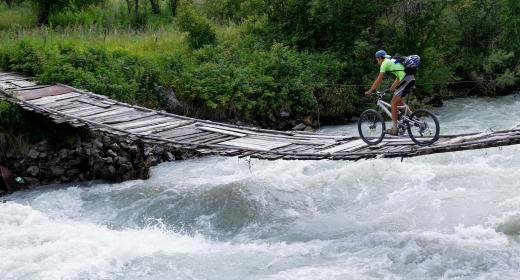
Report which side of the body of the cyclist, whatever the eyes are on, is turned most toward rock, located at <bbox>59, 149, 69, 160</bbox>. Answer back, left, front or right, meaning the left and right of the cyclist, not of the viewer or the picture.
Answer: front

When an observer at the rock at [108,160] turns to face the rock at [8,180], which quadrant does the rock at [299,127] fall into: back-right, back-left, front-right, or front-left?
back-right

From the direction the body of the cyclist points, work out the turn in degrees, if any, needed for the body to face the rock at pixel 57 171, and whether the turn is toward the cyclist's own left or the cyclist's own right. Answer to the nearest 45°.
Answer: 0° — they already face it

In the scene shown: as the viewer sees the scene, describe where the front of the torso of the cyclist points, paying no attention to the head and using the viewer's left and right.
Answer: facing to the left of the viewer

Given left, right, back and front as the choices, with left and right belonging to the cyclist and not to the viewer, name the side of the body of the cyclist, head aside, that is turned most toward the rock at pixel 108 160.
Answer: front

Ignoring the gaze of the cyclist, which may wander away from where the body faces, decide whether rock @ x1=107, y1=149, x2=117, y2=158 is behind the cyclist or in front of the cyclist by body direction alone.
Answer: in front
